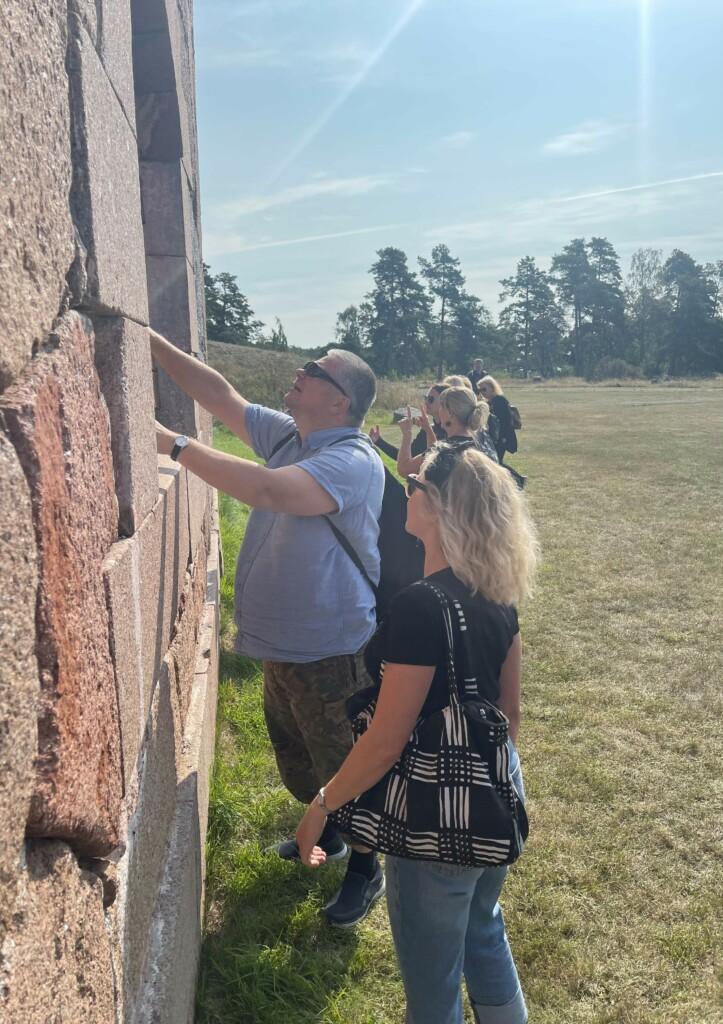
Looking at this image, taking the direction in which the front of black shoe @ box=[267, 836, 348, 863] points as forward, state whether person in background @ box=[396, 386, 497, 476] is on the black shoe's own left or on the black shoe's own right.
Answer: on the black shoe's own right

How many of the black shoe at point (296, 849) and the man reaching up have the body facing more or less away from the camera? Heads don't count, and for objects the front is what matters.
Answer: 0

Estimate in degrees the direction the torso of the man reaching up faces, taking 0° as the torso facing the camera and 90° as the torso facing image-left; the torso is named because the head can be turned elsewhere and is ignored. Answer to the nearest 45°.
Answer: approximately 45°

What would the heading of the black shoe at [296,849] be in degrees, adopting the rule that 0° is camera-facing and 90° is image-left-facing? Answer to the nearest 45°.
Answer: approximately 90°

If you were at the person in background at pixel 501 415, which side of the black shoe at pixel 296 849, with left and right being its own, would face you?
right

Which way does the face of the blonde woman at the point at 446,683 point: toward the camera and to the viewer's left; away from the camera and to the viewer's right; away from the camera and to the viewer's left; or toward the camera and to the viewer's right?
away from the camera and to the viewer's left

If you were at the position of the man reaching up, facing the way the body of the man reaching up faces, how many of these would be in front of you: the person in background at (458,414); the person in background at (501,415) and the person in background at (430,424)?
0

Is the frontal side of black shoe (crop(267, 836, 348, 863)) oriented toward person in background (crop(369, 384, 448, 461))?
no
